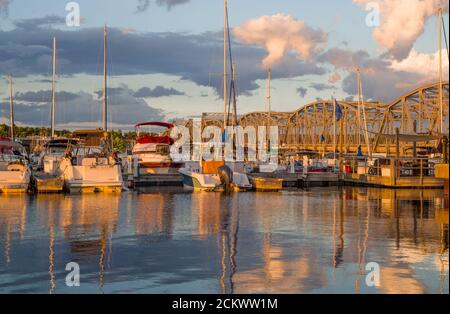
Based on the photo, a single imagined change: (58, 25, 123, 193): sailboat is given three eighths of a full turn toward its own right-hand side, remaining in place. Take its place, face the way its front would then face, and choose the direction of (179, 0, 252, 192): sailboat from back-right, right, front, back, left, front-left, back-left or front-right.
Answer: front-left

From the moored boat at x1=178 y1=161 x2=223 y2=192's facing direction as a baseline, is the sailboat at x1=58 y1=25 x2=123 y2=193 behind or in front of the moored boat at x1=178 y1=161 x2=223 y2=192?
in front

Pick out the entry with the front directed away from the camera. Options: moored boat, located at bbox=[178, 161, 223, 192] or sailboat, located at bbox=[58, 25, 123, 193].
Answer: the sailboat

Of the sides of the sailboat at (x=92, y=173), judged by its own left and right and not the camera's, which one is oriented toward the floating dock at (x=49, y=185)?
left

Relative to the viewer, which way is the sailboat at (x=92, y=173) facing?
away from the camera
